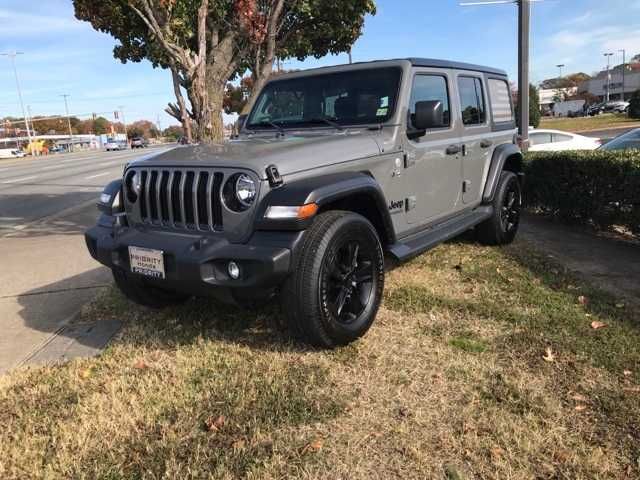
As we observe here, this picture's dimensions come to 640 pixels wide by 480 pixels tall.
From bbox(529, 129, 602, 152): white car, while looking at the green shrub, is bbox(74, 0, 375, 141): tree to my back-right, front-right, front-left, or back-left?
front-right

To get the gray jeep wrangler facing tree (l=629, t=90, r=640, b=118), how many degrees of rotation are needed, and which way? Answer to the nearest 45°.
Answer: approximately 180°

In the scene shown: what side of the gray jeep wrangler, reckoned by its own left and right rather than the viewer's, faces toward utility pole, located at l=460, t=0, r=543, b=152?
back

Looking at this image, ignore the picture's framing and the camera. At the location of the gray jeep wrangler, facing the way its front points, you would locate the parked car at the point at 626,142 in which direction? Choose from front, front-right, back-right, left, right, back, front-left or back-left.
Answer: back

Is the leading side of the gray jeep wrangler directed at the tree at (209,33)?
no

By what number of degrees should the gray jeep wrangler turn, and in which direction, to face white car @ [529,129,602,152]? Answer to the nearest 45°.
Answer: approximately 180°

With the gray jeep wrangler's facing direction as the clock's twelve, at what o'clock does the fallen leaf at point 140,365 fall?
The fallen leaf is roughly at 1 o'clock from the gray jeep wrangler.

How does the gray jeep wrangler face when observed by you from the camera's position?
facing the viewer and to the left of the viewer

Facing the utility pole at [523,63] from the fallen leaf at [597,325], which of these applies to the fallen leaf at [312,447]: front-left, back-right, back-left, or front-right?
back-left

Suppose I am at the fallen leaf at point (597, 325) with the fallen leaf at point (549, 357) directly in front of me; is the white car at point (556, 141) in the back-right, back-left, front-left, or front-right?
back-right

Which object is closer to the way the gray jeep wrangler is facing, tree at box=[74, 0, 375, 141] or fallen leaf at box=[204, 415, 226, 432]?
the fallen leaf

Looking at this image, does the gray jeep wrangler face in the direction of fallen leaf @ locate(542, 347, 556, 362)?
no

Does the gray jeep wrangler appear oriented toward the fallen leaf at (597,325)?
no

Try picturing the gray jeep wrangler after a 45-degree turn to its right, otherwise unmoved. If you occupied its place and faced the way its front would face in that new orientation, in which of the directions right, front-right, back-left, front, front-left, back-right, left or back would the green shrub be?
back-right

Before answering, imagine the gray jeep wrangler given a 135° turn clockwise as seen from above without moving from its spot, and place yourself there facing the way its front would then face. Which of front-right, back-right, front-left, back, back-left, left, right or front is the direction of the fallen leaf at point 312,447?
back

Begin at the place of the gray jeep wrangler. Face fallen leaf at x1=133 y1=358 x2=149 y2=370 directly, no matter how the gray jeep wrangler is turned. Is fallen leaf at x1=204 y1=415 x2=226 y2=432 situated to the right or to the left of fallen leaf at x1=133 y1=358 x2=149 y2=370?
left
